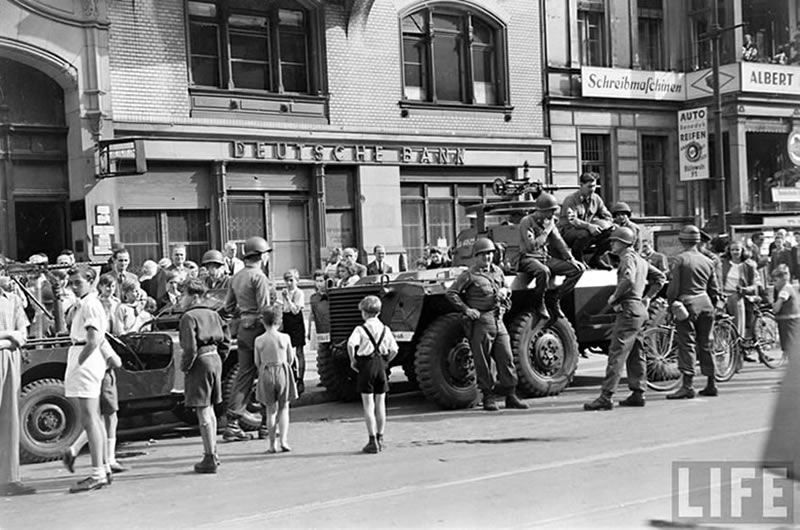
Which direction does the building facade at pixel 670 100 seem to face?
toward the camera

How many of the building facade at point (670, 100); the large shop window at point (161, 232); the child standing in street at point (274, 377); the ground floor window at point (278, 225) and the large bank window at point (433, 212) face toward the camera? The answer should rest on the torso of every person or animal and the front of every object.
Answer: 4

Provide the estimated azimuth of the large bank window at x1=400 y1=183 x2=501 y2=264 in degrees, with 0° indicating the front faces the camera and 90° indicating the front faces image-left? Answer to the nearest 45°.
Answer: approximately 0°

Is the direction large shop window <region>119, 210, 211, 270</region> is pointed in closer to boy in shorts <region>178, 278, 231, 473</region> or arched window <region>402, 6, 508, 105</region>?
the boy in shorts

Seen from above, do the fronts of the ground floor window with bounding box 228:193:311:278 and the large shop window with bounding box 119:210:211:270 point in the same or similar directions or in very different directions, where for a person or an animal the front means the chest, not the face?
same or similar directions

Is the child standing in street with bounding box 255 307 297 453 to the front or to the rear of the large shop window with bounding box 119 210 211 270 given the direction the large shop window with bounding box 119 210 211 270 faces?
to the front

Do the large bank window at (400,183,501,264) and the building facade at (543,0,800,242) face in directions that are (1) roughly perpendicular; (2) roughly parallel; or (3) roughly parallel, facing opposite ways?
roughly parallel

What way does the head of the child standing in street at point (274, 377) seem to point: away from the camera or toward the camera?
away from the camera

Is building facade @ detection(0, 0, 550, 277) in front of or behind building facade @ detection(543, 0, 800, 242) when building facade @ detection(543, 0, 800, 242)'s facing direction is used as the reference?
in front

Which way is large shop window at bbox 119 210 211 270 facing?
toward the camera

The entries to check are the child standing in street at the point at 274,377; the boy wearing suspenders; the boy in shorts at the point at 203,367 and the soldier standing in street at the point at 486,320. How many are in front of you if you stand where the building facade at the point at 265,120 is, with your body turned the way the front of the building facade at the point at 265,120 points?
4

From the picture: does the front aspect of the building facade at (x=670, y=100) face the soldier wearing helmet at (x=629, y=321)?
yes

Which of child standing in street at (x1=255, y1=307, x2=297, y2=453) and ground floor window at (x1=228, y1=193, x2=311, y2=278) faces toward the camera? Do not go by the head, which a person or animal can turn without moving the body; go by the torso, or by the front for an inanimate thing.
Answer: the ground floor window

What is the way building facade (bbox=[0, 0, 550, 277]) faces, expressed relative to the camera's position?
facing the viewer

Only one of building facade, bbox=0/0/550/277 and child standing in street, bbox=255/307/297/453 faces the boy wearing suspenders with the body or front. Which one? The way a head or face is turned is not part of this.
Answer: the building facade

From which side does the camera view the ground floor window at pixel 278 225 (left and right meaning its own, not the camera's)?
front

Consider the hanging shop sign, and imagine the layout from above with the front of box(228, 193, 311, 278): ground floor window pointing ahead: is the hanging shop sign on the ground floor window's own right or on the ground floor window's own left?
on the ground floor window's own left

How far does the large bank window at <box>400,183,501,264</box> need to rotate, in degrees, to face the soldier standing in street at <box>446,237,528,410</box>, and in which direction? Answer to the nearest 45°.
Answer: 0° — it already faces them

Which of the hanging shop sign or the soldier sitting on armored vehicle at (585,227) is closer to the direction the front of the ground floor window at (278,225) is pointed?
the soldier sitting on armored vehicle

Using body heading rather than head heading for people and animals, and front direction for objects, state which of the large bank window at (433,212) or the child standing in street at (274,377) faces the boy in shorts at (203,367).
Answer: the large bank window
